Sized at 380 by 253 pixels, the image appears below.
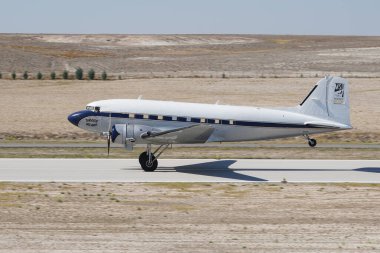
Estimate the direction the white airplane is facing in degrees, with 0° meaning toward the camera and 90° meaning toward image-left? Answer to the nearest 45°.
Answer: approximately 90°
